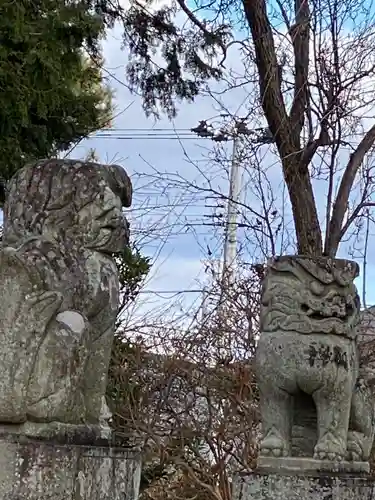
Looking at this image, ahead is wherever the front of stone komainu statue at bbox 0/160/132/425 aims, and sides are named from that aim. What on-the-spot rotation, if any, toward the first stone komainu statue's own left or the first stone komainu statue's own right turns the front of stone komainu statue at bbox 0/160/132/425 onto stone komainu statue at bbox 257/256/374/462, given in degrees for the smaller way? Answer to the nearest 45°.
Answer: approximately 45° to the first stone komainu statue's own left

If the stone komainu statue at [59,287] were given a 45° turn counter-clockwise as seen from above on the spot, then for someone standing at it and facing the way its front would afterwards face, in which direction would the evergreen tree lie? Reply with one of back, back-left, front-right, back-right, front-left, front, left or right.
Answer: front-left

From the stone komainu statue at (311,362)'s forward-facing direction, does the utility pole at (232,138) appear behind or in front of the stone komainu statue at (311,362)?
behind

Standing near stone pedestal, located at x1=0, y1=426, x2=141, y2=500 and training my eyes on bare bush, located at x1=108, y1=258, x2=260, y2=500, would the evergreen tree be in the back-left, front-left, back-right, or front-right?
front-left

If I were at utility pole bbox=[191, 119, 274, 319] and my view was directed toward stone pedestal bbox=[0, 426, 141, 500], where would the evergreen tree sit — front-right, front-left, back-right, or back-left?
front-right

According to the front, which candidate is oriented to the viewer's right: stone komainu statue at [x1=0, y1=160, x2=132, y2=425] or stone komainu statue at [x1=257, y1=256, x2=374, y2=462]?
stone komainu statue at [x1=0, y1=160, x2=132, y2=425]

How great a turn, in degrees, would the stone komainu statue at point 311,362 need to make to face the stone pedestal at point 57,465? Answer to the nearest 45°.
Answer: approximately 45° to its right

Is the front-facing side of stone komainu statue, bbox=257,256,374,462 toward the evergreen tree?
no

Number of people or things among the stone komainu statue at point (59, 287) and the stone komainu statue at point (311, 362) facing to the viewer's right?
1

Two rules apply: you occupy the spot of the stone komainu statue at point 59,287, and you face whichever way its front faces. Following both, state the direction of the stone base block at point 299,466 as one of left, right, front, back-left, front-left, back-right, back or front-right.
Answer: front-left

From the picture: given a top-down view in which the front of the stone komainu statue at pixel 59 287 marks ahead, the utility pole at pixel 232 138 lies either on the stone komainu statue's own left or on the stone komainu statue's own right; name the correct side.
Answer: on the stone komainu statue's own left

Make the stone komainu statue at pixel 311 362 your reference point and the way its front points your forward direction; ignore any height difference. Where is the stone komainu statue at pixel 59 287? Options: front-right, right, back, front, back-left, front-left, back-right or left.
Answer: front-right

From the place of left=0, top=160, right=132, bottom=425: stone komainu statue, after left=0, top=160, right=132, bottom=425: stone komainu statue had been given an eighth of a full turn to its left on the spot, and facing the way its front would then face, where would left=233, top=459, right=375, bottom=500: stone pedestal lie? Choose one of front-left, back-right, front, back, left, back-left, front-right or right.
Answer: front

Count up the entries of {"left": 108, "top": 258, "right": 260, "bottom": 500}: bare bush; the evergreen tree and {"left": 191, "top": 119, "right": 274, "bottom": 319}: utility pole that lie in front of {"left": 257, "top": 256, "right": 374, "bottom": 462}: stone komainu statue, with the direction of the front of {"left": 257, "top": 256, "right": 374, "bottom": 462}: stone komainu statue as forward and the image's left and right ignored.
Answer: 0

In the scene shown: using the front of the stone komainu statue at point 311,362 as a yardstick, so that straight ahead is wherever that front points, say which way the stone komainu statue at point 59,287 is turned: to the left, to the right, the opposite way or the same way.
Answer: to the left

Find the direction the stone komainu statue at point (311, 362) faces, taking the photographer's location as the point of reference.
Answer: facing the viewer

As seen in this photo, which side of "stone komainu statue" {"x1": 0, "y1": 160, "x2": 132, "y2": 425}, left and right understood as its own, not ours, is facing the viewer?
right
